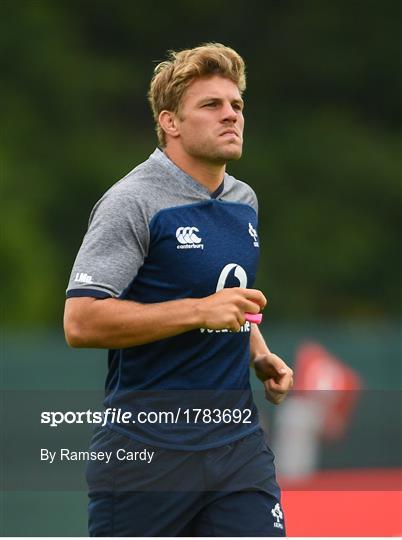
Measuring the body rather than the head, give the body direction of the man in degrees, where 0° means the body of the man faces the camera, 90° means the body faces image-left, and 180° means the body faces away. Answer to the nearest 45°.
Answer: approximately 315°

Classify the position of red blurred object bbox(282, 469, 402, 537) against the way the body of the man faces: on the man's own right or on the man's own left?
on the man's own left

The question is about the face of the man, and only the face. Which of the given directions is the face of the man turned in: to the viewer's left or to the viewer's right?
to the viewer's right

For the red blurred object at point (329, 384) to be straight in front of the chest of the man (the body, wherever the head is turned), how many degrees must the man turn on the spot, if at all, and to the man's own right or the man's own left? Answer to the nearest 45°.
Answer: approximately 135° to the man's own left
